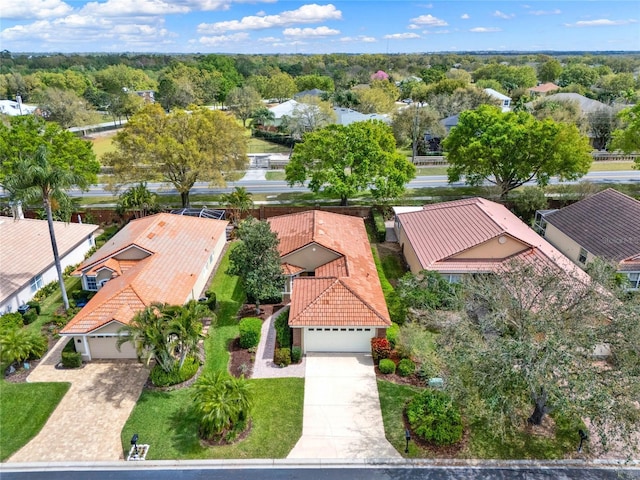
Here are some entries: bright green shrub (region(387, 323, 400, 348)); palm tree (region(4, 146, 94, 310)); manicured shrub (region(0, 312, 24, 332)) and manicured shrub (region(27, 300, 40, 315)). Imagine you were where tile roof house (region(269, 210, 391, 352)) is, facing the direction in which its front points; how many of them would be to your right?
3

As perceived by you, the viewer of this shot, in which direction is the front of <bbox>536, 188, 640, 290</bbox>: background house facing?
facing the viewer and to the right of the viewer

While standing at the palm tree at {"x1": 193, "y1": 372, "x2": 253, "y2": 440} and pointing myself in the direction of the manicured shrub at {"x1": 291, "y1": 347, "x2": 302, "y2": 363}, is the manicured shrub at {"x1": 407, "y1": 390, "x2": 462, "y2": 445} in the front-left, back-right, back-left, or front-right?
front-right

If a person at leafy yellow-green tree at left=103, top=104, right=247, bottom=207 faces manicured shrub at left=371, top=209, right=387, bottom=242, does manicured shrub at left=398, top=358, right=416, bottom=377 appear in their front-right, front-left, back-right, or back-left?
front-right

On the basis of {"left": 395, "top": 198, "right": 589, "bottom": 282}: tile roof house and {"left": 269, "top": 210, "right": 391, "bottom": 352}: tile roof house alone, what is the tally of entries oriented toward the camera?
2

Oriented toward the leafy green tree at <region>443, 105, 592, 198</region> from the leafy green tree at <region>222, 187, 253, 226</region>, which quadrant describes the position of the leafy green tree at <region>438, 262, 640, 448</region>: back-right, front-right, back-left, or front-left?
front-right

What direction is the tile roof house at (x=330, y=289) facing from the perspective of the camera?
toward the camera

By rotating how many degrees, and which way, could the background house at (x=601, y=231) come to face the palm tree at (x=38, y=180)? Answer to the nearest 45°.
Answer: approximately 90° to its right

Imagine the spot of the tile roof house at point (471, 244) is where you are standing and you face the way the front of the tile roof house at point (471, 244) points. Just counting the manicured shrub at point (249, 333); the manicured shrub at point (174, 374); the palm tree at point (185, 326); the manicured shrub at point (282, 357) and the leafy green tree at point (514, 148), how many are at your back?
1

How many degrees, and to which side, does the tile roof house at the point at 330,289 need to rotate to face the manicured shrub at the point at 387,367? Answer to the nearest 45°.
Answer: approximately 45° to its left

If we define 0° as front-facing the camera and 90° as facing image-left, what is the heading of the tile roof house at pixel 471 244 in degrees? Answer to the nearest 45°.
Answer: approximately 0°

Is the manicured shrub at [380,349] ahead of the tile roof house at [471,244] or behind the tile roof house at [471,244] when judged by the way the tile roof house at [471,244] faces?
ahead

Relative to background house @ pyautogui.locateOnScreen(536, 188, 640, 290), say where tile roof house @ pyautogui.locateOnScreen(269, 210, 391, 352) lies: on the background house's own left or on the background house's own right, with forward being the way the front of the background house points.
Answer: on the background house's own right

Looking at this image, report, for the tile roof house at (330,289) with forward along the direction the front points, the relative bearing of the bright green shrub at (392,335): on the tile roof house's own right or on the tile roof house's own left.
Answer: on the tile roof house's own left

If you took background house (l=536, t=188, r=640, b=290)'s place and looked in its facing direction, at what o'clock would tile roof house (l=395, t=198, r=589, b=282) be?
The tile roof house is roughly at 3 o'clock from the background house.

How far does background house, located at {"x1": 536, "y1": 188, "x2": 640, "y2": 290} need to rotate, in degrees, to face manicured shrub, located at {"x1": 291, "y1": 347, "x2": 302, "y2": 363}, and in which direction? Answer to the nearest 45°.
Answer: approximately 90° to its right

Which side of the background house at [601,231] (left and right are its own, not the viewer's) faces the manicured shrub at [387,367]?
right
